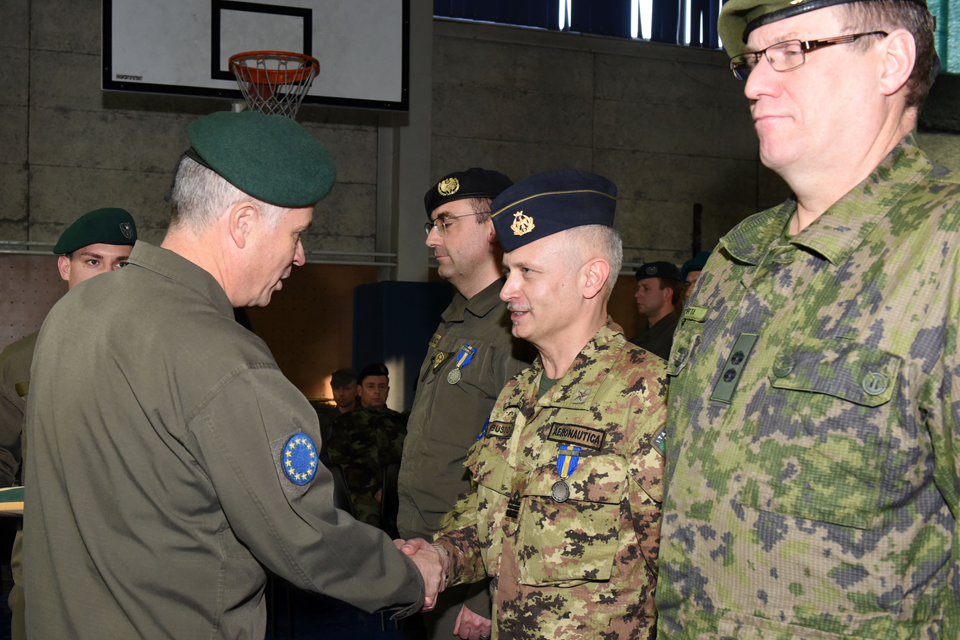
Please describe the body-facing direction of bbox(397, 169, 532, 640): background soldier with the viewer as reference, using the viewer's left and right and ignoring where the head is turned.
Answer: facing the viewer and to the left of the viewer

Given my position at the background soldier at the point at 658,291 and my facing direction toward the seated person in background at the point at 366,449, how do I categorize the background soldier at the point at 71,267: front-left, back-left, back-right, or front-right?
front-left

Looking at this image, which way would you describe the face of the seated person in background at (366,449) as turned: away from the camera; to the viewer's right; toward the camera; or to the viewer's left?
toward the camera

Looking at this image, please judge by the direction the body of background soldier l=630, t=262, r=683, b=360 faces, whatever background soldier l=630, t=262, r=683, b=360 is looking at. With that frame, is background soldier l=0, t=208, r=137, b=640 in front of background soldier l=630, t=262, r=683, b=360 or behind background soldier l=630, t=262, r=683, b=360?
in front

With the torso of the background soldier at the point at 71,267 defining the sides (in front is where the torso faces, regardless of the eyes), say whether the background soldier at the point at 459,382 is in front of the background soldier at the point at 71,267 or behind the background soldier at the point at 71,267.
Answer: in front

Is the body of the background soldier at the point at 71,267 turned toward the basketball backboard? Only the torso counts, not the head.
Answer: no

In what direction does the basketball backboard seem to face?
toward the camera

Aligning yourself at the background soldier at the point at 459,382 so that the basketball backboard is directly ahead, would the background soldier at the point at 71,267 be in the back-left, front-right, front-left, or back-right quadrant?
front-left

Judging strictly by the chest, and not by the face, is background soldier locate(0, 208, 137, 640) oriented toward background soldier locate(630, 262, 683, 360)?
no

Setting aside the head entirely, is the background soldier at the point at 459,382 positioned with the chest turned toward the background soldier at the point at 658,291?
no

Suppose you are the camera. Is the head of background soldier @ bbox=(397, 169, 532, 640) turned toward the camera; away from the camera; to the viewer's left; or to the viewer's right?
to the viewer's left

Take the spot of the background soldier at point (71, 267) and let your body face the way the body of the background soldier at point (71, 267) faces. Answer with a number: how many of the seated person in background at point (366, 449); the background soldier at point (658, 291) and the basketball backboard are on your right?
0
